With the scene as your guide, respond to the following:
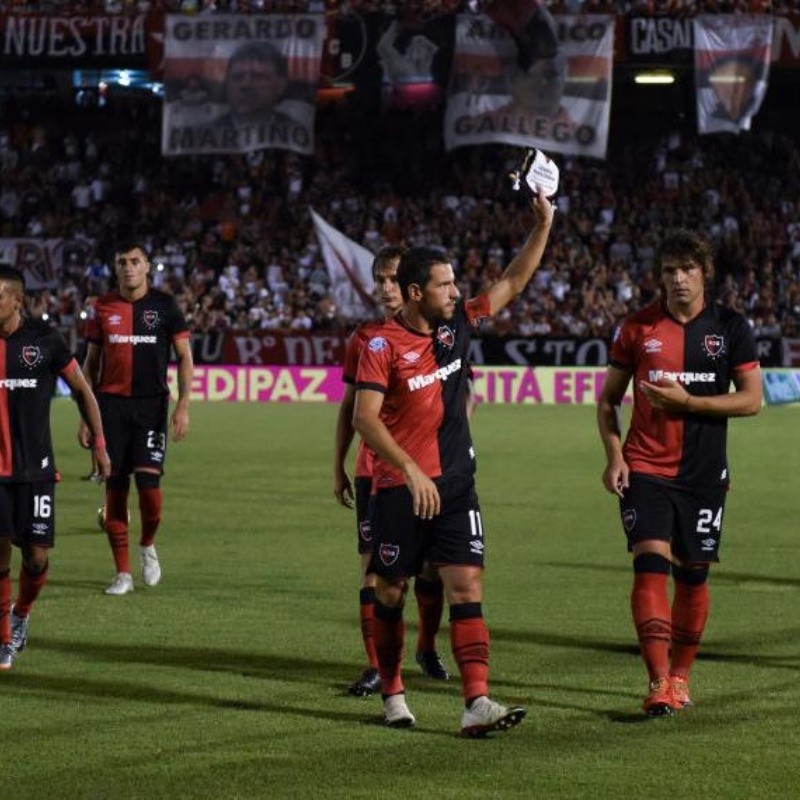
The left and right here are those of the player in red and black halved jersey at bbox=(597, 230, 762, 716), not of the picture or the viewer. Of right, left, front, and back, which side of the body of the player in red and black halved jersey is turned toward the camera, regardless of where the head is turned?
front

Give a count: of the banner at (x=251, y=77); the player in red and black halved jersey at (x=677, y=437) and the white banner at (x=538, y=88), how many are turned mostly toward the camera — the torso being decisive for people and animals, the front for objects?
3

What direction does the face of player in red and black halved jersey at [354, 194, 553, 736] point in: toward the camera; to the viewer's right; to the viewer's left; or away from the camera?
to the viewer's right

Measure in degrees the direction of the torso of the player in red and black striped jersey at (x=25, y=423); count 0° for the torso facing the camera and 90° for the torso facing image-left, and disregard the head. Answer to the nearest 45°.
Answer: approximately 0°

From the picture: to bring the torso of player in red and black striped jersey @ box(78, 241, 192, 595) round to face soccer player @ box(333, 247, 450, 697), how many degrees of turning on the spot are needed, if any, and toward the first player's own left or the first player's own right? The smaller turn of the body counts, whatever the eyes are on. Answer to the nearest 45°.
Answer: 0° — they already face them

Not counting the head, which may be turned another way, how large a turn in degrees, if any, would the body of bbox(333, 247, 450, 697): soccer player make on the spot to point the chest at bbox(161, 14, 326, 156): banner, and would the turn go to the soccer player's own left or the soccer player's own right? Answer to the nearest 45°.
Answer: approximately 180°

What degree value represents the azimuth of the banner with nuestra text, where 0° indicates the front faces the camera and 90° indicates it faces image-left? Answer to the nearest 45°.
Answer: approximately 0°

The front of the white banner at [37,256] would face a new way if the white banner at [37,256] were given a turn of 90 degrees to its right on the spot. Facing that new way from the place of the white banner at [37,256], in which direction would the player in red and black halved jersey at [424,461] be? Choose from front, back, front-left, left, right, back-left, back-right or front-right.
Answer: left

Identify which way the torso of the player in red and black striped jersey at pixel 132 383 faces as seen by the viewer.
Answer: toward the camera

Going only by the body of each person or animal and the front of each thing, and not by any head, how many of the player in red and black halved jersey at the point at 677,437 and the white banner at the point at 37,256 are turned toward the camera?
2

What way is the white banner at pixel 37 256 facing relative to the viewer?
toward the camera

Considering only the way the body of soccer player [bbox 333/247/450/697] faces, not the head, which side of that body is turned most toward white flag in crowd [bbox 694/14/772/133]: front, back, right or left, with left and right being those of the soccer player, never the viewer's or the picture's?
back

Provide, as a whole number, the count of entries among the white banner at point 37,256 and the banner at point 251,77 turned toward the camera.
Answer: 2
